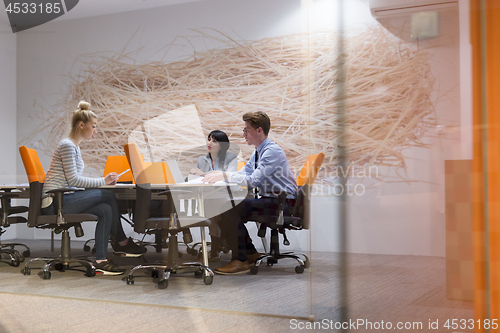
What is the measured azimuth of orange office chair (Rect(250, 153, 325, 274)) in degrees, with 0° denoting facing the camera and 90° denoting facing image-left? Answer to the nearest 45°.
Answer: approximately 90°

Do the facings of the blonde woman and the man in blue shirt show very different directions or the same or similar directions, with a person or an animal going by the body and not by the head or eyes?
very different directions

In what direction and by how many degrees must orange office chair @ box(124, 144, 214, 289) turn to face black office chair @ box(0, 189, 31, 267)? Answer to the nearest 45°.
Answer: approximately 135° to its left

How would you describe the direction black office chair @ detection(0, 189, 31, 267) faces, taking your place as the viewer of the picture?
facing to the right of the viewer

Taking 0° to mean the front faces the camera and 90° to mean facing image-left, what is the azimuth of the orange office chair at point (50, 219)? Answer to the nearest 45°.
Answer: approximately 270°

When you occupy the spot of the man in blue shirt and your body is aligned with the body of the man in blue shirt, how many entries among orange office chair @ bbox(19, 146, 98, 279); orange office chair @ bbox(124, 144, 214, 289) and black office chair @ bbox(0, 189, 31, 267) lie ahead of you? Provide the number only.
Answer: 3

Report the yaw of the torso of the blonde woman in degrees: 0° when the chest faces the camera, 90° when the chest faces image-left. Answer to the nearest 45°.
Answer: approximately 270°

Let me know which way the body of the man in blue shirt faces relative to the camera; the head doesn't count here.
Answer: to the viewer's left

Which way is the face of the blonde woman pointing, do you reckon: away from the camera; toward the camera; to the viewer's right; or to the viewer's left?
to the viewer's right
